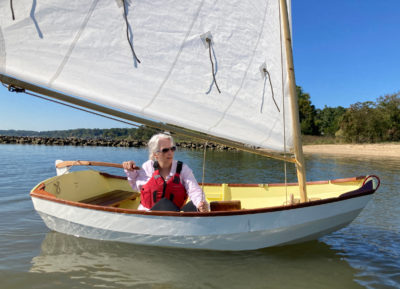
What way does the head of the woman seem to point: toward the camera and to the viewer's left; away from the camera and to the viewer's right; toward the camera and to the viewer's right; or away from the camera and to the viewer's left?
toward the camera and to the viewer's right

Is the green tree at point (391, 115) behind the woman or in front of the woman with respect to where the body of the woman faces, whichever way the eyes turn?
behind

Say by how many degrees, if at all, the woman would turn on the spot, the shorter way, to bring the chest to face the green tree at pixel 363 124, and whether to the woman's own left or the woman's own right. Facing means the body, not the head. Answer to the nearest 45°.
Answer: approximately 135° to the woman's own left

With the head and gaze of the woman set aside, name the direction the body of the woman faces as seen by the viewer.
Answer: toward the camera
